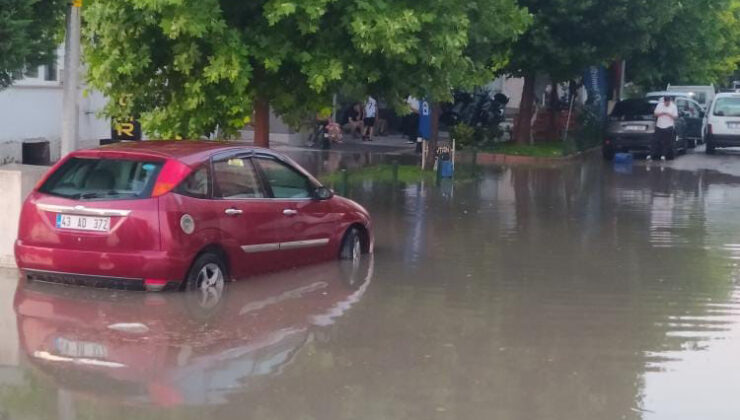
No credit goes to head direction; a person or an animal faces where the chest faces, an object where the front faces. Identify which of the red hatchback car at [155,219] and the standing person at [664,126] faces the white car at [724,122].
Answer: the red hatchback car

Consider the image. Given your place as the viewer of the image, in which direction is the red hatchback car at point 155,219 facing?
facing away from the viewer and to the right of the viewer

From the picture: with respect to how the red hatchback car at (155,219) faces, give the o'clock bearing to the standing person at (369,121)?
The standing person is roughly at 11 o'clock from the red hatchback car.

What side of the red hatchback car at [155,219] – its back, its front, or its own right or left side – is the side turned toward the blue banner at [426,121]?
front

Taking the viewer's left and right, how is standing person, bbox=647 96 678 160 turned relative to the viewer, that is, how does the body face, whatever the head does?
facing the viewer

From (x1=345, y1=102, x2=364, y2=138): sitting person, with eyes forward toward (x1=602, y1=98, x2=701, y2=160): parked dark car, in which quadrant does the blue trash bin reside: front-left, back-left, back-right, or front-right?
front-right

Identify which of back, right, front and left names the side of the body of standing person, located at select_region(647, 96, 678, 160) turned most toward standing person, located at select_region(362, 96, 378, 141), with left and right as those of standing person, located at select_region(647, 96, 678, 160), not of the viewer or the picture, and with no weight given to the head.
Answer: right

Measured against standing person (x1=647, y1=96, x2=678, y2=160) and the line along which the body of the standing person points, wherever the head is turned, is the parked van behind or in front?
behind

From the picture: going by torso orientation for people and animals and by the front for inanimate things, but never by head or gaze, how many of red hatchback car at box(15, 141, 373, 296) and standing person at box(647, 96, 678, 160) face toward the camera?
1

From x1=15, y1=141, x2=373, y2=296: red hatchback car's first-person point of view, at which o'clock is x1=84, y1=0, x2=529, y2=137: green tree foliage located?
The green tree foliage is roughly at 11 o'clock from the red hatchback car.

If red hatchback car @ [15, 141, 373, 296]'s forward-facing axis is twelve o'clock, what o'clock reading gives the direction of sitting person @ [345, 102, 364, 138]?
The sitting person is roughly at 11 o'clock from the red hatchback car.

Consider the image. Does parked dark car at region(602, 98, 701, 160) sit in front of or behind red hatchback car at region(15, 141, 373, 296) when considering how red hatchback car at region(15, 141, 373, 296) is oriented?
in front

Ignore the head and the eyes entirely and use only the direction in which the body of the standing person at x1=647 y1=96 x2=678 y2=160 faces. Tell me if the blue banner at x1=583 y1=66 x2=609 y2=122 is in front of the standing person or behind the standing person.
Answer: behind

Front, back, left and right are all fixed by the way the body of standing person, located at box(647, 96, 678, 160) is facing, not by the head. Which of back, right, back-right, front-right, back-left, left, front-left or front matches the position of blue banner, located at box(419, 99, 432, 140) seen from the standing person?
front-right

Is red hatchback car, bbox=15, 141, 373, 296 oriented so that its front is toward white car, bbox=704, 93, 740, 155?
yes

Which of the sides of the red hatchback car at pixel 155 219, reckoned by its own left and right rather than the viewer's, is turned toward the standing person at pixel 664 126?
front
